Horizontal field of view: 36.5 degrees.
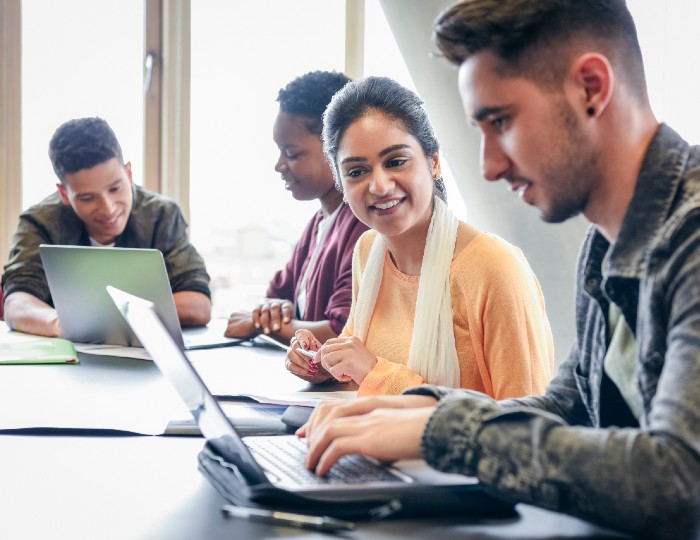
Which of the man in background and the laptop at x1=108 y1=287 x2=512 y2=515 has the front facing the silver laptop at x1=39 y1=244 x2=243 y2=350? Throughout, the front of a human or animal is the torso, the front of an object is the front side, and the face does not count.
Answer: the man in background

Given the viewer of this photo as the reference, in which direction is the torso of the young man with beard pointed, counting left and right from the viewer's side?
facing to the left of the viewer

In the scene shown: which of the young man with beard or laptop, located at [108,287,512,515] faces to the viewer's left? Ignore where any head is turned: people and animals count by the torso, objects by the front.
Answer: the young man with beard

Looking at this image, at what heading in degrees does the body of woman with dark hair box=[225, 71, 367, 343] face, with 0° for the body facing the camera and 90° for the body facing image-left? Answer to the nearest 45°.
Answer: approximately 45°

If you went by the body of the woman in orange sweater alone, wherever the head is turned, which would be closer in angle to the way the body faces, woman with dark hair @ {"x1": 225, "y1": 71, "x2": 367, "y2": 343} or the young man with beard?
the young man with beard

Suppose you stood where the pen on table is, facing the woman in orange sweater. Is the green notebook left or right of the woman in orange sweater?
left

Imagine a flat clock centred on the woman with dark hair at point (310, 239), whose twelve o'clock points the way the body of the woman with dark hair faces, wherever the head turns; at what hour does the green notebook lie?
The green notebook is roughly at 12 o'clock from the woman with dark hair.

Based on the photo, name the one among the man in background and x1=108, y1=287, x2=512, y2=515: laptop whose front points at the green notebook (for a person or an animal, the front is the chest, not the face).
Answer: the man in background

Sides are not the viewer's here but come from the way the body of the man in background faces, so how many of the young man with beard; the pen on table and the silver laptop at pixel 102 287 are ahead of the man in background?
3

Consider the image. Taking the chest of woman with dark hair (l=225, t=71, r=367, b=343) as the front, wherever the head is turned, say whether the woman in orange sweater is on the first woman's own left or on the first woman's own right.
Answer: on the first woman's own left

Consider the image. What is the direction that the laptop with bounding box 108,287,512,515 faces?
to the viewer's right
